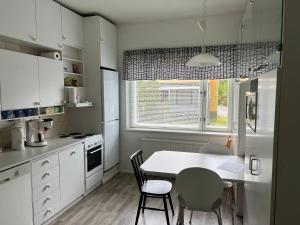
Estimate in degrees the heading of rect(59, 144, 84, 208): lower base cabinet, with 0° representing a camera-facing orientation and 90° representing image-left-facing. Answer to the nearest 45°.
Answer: approximately 315°

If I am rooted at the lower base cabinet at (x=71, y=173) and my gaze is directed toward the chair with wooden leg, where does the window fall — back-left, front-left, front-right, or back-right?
front-left

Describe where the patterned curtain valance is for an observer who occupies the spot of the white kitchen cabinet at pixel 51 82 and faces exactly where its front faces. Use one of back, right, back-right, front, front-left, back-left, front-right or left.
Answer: front-left

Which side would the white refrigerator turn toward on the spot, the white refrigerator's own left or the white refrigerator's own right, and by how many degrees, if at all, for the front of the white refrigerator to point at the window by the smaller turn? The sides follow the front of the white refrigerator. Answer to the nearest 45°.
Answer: approximately 45° to the white refrigerator's own left

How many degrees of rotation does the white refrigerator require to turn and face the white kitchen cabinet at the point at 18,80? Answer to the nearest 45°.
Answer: approximately 90° to its right

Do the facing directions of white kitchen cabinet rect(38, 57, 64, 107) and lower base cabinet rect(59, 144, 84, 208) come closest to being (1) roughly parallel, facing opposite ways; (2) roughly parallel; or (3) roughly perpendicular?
roughly parallel

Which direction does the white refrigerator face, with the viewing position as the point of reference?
facing the viewer and to the right of the viewer

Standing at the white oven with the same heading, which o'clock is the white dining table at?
The white dining table is roughly at 12 o'clock from the white oven.

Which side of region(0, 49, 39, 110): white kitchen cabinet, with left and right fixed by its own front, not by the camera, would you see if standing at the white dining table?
front

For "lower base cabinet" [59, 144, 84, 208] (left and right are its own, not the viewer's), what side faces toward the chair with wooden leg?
front

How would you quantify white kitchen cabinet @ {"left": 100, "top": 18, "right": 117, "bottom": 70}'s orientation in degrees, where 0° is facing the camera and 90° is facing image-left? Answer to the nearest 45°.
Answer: approximately 315°

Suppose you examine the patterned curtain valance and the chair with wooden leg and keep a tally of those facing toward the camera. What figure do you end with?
1
